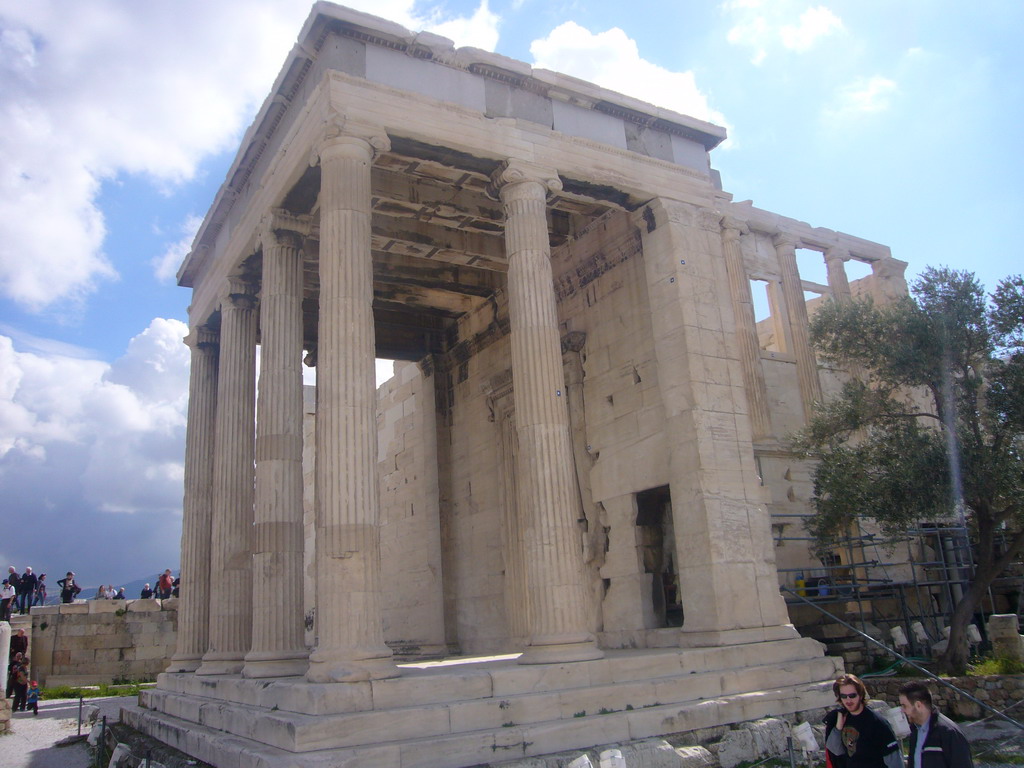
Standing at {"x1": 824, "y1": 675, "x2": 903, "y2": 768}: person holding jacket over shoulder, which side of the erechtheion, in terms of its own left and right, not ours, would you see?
left

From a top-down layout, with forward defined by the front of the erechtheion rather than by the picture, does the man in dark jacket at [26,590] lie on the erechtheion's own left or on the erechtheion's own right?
on the erechtheion's own right

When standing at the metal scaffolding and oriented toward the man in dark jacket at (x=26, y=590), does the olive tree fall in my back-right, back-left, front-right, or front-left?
back-left

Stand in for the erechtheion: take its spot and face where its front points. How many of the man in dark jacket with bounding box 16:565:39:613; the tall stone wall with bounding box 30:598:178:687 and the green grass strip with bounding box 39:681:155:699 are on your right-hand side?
3

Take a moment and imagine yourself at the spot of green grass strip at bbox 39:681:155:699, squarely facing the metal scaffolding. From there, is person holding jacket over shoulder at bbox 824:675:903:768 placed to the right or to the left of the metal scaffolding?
right

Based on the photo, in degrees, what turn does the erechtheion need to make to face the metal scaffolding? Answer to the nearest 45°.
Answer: approximately 180°

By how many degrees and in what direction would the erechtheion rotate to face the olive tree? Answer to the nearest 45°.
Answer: approximately 135° to its left

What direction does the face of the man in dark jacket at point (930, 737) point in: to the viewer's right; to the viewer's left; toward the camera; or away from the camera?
to the viewer's left

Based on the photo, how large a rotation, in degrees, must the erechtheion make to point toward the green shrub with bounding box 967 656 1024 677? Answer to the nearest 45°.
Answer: approximately 135° to its left

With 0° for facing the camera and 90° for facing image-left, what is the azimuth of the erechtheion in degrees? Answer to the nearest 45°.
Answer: approximately 45°

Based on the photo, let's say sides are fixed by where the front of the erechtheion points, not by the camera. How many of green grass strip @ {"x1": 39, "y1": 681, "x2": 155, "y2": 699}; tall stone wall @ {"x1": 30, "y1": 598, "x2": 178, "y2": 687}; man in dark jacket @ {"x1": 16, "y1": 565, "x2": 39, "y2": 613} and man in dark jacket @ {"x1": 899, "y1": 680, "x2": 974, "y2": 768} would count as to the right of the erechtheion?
3

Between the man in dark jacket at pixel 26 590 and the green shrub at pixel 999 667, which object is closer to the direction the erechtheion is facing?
the man in dark jacket

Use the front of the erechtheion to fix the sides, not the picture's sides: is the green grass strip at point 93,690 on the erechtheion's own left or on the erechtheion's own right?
on the erechtheion's own right
